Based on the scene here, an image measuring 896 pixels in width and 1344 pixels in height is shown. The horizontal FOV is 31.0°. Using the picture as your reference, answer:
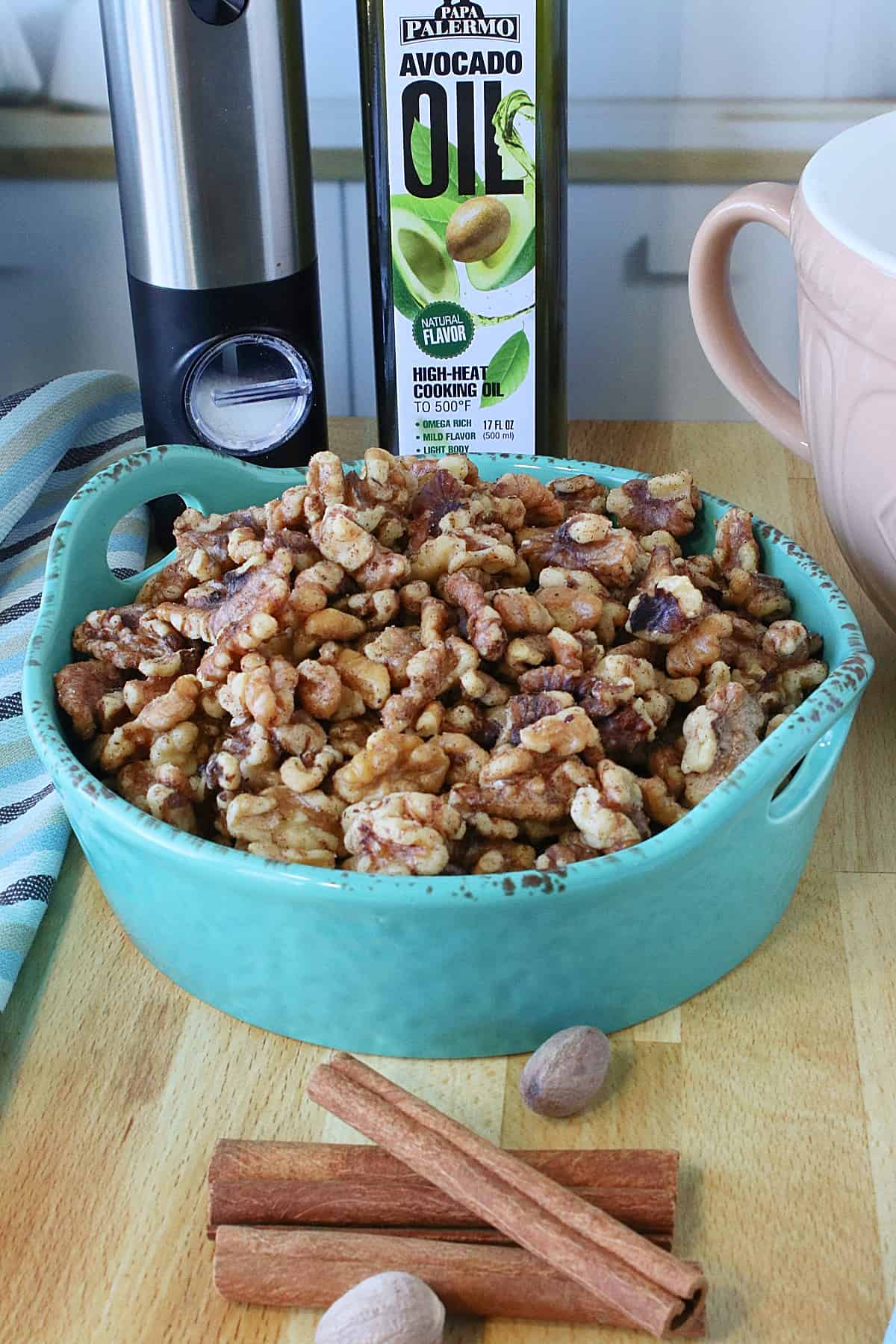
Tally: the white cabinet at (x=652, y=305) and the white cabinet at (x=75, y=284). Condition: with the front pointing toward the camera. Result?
2

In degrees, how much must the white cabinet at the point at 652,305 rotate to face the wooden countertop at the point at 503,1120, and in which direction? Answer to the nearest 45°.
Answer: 0° — it already faces it

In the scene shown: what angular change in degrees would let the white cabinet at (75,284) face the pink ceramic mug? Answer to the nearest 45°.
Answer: approximately 45° to its left

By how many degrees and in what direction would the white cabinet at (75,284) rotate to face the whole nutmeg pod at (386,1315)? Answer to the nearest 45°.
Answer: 0° — it already faces it

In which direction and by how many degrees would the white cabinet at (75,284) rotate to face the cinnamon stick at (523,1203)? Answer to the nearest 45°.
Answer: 0° — it already faces it

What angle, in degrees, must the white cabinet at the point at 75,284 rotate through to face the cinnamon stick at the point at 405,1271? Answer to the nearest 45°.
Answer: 0° — it already faces it

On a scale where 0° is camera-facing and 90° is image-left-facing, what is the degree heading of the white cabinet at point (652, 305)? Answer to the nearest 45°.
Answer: approximately 0°

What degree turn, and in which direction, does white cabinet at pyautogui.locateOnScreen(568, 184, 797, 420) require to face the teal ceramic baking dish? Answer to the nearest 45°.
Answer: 0° — it already faces it
